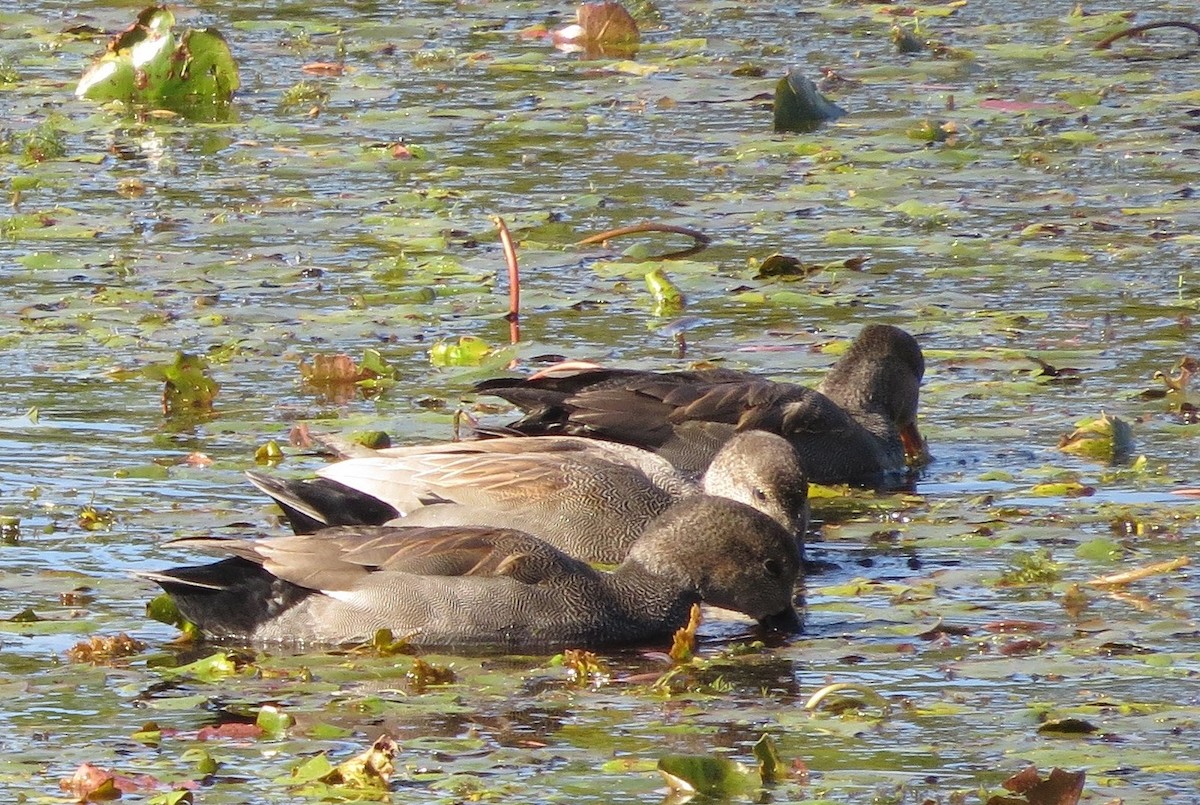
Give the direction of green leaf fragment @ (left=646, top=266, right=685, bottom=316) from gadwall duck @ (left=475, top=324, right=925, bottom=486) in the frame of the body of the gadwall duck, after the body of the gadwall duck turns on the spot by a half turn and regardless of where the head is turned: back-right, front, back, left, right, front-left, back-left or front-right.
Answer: right

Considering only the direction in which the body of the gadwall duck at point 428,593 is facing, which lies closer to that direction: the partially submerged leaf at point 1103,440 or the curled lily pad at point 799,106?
the partially submerged leaf

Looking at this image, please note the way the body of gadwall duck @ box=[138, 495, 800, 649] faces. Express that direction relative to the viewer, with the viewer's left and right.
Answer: facing to the right of the viewer

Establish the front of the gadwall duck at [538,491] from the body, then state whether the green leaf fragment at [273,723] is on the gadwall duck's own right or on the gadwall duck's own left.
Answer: on the gadwall duck's own right

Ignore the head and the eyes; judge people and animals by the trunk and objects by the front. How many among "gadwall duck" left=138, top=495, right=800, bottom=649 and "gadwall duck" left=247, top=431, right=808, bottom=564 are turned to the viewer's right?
2

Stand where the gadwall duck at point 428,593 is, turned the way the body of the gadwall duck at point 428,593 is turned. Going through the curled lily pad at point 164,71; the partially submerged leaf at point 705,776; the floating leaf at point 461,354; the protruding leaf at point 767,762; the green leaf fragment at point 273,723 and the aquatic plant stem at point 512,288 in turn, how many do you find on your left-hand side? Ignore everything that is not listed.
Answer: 3

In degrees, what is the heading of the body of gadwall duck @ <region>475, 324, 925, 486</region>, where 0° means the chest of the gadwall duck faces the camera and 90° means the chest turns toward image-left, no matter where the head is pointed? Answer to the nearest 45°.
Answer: approximately 270°

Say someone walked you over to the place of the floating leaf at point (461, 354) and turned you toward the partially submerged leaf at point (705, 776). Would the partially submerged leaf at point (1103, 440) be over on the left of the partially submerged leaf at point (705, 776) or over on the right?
left

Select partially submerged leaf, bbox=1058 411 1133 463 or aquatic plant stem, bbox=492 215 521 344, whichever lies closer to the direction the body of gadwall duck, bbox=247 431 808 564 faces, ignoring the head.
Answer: the partially submerged leaf

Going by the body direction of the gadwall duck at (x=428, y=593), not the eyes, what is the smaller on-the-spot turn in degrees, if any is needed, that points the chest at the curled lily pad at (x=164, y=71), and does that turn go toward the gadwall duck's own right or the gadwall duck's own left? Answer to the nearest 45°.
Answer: approximately 90° to the gadwall duck's own left

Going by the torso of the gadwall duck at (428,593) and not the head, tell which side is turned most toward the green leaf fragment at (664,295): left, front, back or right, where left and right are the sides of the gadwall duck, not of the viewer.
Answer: left

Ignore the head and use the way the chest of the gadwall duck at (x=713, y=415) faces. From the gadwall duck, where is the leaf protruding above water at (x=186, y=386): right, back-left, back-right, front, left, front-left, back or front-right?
back

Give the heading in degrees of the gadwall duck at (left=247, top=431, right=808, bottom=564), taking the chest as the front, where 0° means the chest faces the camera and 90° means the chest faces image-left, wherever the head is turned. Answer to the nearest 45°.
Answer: approximately 270°

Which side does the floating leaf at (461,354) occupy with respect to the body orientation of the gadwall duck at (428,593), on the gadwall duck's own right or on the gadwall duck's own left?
on the gadwall duck's own left

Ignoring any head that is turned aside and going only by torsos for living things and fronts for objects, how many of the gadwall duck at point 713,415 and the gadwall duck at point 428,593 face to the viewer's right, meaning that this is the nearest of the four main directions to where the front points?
2

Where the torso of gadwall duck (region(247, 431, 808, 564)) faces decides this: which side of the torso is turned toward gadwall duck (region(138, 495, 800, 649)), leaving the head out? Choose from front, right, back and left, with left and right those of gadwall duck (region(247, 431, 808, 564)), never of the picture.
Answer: right

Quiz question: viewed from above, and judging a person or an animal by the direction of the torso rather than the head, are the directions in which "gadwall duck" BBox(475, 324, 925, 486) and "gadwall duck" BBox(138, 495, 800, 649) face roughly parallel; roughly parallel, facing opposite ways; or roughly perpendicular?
roughly parallel
